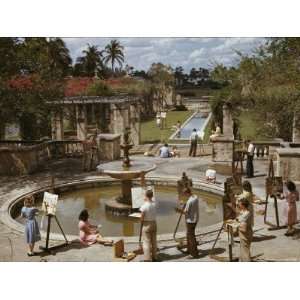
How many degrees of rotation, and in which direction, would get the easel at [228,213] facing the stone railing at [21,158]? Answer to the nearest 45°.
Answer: approximately 135° to its left

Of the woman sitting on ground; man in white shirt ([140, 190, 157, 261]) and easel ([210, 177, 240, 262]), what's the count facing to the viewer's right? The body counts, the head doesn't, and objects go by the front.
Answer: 2

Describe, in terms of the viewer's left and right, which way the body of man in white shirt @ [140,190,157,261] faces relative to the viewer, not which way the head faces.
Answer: facing away from the viewer and to the left of the viewer

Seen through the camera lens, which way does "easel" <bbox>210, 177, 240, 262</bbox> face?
facing to the right of the viewer

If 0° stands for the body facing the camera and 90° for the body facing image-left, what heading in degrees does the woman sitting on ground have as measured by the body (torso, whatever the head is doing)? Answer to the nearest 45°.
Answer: approximately 270°

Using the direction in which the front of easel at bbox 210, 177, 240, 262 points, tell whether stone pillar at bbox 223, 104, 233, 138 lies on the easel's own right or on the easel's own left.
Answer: on the easel's own left

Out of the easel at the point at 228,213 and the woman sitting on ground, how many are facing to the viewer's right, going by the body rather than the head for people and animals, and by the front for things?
2

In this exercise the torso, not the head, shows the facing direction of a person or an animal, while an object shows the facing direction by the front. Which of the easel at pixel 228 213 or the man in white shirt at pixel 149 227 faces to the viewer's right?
the easel
